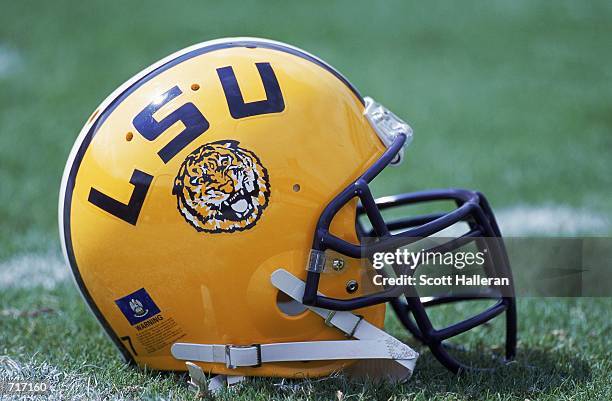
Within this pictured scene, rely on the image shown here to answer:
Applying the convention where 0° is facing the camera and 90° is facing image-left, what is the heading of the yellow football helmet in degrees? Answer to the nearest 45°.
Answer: approximately 270°
